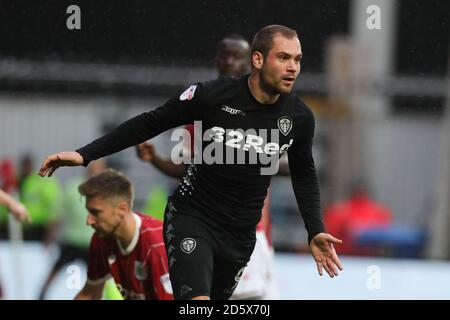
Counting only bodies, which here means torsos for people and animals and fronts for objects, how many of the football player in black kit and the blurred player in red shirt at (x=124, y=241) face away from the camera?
0

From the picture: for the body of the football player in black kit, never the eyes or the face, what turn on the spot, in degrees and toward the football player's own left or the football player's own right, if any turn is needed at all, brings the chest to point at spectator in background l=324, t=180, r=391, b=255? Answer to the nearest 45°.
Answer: approximately 135° to the football player's own left

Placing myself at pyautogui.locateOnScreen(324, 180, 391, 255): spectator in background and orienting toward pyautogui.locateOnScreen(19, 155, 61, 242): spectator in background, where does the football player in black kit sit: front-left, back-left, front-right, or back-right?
front-left

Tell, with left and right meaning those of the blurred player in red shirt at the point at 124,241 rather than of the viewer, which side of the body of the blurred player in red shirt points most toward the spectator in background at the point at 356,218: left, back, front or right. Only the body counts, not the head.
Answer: back

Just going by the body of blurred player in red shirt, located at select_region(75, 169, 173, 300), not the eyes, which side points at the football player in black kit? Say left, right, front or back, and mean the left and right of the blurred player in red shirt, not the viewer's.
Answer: left

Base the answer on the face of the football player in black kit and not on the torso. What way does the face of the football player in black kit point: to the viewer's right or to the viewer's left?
to the viewer's right

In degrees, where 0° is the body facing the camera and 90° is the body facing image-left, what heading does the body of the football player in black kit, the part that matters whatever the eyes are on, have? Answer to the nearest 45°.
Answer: approximately 315°

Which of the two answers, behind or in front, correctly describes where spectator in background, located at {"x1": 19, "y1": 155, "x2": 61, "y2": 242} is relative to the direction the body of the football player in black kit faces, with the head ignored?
behind

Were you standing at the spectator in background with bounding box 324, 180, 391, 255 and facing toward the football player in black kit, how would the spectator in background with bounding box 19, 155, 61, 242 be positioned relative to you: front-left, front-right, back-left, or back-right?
front-right
